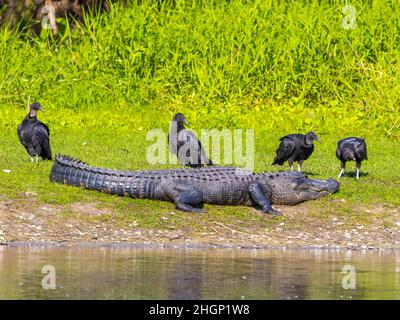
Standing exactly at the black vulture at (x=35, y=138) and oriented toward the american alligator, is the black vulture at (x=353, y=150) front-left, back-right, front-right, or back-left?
front-left

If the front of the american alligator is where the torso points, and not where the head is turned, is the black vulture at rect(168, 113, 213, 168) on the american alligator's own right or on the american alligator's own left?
on the american alligator's own left

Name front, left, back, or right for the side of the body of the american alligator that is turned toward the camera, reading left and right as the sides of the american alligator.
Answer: right

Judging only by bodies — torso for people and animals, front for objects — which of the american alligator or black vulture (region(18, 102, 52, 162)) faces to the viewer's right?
the american alligator
